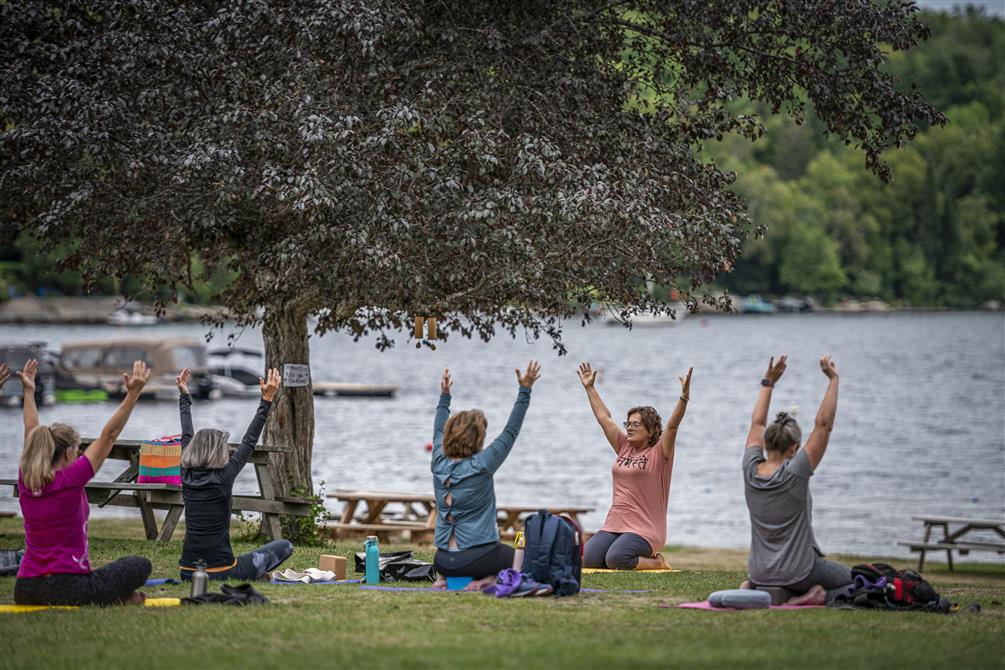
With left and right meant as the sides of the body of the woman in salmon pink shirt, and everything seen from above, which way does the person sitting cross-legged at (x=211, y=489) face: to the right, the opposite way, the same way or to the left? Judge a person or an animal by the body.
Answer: the opposite way

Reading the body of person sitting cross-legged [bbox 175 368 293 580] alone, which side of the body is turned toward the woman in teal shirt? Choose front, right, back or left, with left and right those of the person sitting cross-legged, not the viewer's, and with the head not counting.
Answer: right

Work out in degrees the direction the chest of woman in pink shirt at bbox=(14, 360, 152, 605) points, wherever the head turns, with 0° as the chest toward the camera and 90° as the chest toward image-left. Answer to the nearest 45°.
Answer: approximately 225°

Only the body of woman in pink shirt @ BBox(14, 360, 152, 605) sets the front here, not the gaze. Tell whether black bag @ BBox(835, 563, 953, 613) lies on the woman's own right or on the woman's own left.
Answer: on the woman's own right

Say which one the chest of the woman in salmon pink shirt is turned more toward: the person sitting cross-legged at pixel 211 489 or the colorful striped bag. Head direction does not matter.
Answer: the person sitting cross-legged

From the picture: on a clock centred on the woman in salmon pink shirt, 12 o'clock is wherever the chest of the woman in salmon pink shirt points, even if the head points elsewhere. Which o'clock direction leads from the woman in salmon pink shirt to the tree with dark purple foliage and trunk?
The tree with dark purple foliage and trunk is roughly at 3 o'clock from the woman in salmon pink shirt.

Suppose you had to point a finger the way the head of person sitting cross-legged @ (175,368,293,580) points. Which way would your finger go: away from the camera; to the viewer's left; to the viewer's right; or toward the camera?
away from the camera

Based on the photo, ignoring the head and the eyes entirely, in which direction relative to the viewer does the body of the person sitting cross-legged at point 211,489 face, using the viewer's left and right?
facing away from the viewer and to the right of the viewer
